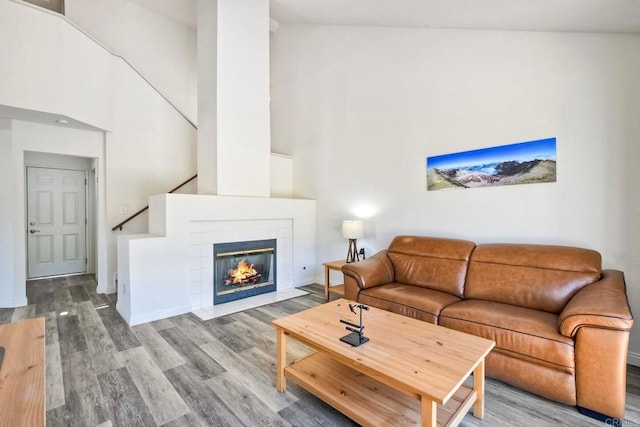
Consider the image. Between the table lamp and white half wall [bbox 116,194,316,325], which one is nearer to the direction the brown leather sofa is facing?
the white half wall

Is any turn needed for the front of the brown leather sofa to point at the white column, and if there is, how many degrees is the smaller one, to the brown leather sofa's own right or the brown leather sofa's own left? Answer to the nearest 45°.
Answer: approximately 45° to the brown leather sofa's own right

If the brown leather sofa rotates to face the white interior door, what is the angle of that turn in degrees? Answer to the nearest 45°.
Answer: approximately 45° to its right

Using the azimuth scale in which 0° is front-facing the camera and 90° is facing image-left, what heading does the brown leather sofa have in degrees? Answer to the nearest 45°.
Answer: approximately 45°

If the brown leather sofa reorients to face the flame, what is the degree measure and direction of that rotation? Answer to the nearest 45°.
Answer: approximately 45° to its right

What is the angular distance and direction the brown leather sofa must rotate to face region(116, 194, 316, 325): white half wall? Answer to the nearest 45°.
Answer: approximately 45° to its right

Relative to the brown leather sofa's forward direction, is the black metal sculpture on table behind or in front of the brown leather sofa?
in front
